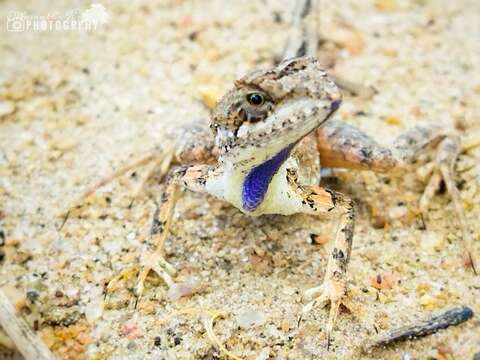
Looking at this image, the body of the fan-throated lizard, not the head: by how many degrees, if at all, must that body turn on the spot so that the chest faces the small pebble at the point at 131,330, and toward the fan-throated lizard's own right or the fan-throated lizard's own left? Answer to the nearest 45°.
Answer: approximately 45° to the fan-throated lizard's own right

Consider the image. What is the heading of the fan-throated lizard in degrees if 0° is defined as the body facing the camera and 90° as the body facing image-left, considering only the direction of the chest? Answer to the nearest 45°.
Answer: approximately 0°

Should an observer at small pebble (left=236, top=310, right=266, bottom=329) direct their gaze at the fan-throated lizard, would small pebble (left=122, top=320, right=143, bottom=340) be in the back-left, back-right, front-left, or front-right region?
back-left
